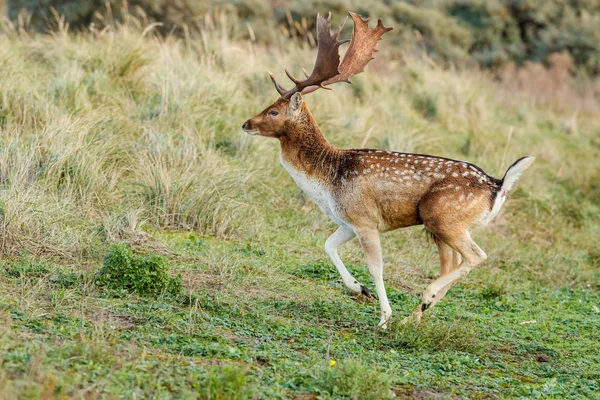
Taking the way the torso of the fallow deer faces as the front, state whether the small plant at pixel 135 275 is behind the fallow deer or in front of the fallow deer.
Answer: in front

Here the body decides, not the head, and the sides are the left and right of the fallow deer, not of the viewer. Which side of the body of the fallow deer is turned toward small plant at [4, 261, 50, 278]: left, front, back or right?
front

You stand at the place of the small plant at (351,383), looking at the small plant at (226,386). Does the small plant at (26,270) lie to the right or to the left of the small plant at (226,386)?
right

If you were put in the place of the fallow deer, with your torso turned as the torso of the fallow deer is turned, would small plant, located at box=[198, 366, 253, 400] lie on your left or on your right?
on your left

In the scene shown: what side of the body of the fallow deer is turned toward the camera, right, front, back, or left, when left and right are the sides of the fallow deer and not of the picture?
left

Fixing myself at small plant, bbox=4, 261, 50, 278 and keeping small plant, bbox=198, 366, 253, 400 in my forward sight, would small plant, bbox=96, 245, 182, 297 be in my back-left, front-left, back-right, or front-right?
front-left

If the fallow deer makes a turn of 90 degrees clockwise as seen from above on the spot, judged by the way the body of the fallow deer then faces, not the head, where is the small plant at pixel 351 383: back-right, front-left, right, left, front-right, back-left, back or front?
back
